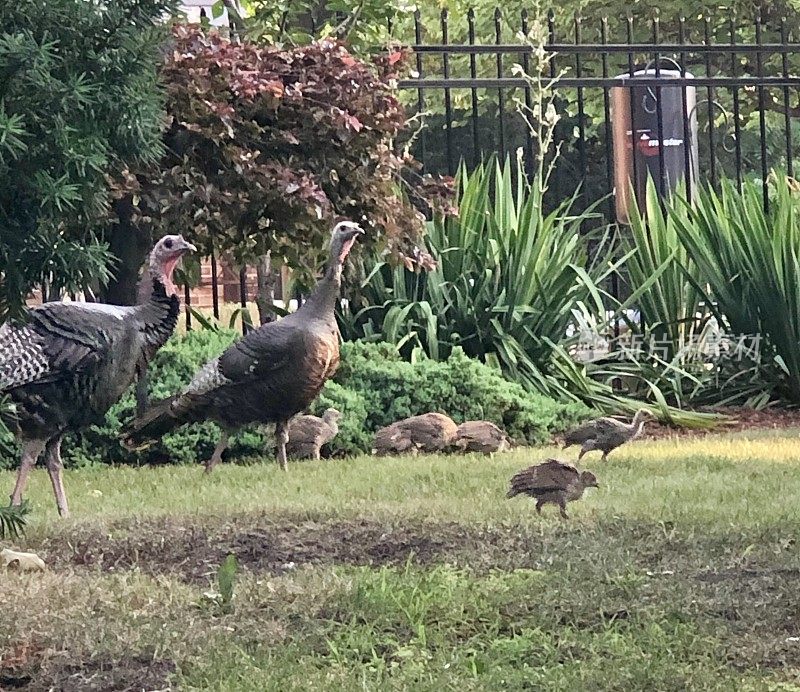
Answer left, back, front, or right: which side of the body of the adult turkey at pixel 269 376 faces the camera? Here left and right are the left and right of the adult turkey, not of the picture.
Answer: right

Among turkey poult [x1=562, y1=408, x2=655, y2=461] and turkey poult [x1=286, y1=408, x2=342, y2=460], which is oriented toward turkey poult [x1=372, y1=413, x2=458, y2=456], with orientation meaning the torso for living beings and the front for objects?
turkey poult [x1=286, y1=408, x2=342, y2=460]

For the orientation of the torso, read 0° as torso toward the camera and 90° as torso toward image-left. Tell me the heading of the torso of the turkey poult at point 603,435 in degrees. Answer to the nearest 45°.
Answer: approximately 270°

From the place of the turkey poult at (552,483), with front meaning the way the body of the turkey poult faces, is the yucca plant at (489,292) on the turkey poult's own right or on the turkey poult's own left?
on the turkey poult's own left

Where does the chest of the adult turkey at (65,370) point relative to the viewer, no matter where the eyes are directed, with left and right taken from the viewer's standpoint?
facing to the right of the viewer

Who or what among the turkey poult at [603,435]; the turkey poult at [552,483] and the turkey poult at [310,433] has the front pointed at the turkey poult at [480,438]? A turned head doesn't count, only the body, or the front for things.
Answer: the turkey poult at [310,433]

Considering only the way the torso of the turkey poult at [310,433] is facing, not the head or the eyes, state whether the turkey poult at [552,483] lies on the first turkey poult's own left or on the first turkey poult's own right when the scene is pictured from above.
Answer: on the first turkey poult's own right

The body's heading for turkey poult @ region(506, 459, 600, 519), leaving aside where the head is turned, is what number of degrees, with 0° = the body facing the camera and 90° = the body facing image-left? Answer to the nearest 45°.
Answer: approximately 270°

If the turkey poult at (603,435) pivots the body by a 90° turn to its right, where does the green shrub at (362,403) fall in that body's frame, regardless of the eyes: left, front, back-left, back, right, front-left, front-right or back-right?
back-right

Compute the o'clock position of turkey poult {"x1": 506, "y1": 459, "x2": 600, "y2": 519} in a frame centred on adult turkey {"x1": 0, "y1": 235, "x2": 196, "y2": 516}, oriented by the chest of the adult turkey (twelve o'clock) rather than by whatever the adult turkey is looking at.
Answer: The turkey poult is roughly at 1 o'clock from the adult turkey.
